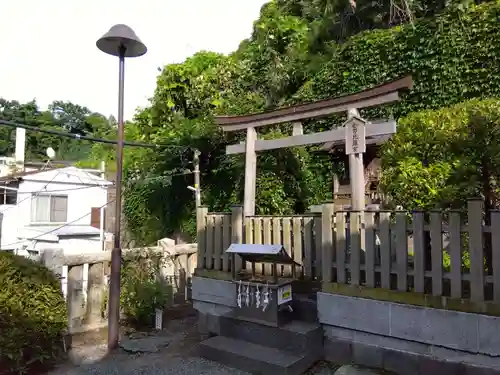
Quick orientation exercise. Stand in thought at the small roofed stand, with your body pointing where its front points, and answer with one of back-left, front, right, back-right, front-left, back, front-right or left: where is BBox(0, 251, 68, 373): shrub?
front-right

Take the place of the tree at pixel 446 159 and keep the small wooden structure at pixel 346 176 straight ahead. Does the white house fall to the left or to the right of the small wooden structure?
left

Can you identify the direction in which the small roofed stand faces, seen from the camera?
facing the viewer and to the left of the viewer

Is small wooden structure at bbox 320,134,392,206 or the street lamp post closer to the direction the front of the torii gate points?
the street lamp post

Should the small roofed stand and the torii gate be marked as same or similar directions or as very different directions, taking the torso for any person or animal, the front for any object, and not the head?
same or similar directions

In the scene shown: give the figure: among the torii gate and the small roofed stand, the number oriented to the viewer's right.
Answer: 0

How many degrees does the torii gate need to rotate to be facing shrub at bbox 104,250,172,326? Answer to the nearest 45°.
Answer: approximately 45° to its right

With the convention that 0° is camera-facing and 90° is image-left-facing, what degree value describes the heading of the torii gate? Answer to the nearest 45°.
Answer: approximately 45°

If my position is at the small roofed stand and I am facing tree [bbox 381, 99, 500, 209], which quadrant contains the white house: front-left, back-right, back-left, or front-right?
back-left

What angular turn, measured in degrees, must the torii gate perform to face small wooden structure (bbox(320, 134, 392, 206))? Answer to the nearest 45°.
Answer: approximately 135° to its right

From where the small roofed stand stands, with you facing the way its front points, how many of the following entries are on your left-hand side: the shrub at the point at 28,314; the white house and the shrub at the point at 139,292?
0

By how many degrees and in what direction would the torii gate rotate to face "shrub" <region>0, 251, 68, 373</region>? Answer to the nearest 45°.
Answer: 0° — it already faces it
